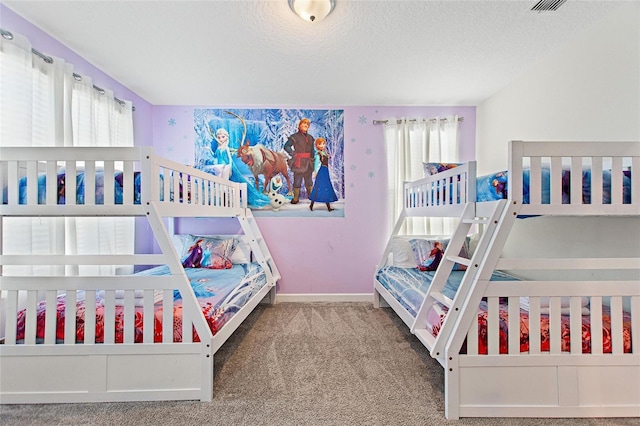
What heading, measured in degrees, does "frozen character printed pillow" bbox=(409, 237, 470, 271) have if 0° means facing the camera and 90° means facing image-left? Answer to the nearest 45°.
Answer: approximately 0°

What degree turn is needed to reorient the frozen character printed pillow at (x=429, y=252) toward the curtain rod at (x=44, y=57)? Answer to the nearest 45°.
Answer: approximately 45° to its right
